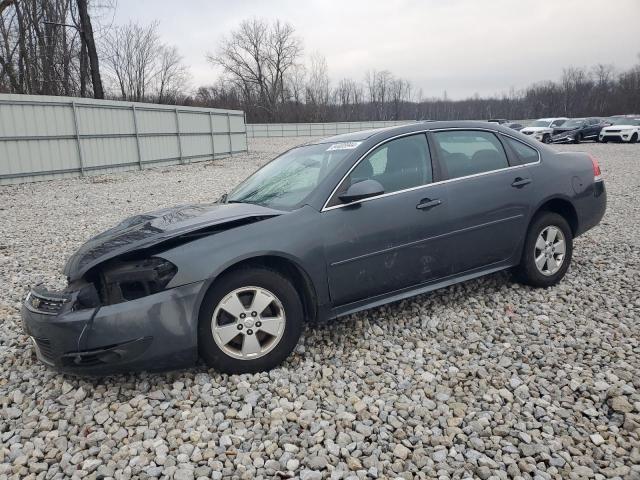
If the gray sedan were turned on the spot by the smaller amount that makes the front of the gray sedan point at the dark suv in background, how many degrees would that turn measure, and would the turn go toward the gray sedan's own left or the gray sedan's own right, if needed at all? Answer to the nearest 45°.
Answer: approximately 180°

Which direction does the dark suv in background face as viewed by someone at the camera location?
facing the viewer and to the left of the viewer

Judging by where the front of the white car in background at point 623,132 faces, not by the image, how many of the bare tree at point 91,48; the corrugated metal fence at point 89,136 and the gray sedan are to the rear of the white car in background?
0

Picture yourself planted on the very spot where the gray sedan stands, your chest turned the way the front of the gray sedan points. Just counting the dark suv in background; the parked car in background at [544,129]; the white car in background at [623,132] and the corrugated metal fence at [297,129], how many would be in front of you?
0

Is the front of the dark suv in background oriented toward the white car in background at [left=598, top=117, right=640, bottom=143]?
no

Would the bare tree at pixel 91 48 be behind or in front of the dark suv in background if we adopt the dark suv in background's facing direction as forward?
in front

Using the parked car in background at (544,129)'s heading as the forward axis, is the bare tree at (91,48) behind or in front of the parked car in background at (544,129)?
in front

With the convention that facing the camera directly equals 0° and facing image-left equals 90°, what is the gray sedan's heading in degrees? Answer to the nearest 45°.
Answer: approximately 45°

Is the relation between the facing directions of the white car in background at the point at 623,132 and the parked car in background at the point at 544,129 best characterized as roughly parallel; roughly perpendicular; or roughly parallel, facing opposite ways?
roughly parallel

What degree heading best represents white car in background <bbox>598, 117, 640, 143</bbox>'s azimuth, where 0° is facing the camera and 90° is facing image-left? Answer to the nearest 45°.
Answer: approximately 45°

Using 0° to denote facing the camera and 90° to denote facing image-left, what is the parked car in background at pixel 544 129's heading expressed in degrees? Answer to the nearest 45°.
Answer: approximately 45°

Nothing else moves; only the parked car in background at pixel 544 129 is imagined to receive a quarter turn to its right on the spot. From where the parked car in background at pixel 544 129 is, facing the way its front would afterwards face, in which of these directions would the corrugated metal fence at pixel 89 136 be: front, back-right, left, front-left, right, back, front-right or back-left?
left

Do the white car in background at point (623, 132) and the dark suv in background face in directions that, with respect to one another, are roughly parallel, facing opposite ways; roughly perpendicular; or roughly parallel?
roughly parallel

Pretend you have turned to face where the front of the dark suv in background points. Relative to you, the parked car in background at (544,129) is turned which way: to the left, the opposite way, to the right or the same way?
the same way

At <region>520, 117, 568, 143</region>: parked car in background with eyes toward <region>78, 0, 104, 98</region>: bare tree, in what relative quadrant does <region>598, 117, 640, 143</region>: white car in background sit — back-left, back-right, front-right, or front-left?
back-left
